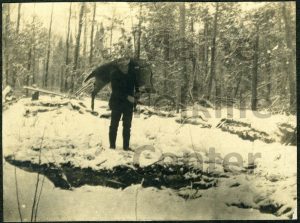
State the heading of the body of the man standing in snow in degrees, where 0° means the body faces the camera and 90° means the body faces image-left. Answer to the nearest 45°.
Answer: approximately 315°
